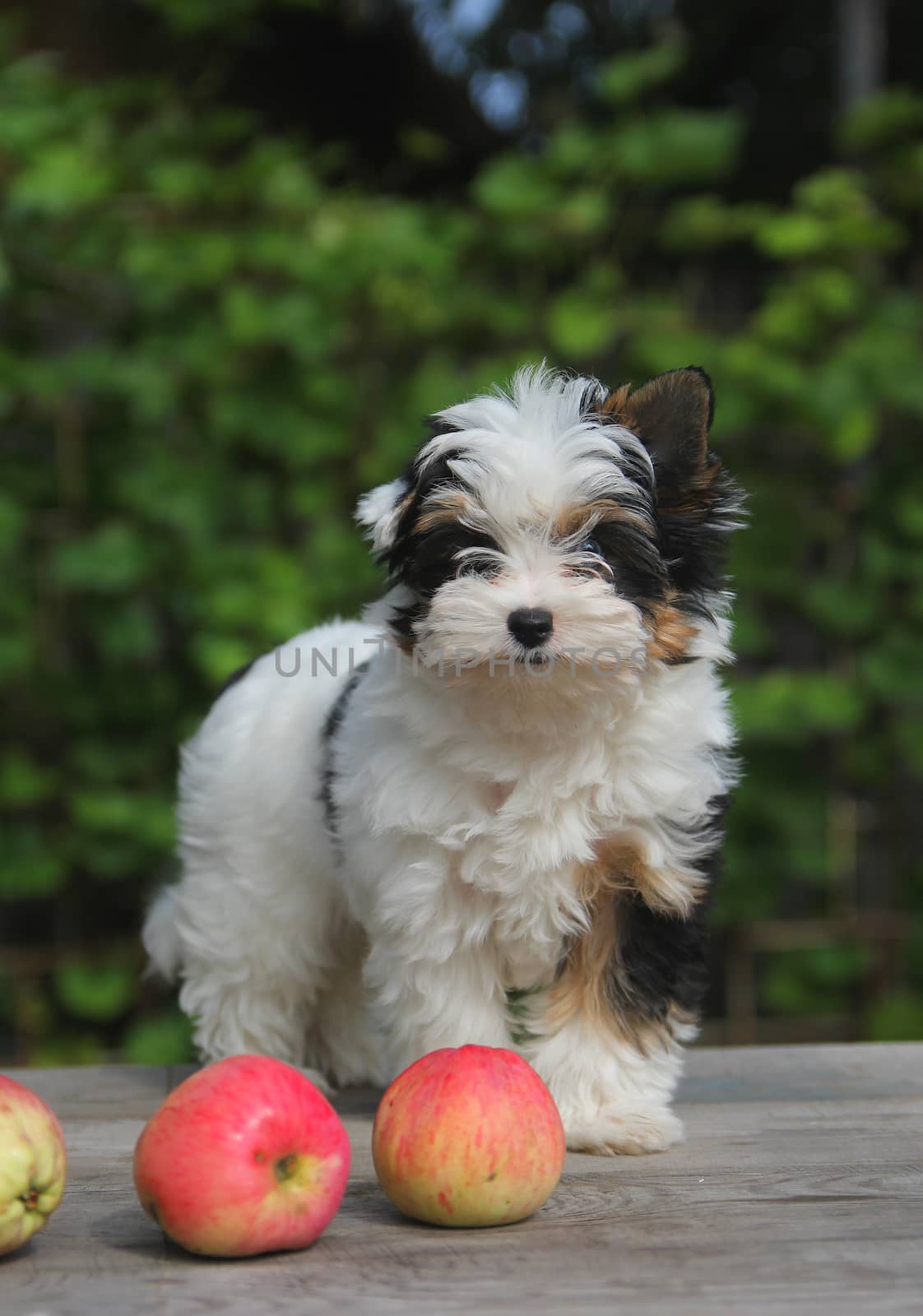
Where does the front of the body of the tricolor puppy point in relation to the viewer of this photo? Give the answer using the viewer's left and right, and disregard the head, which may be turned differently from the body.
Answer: facing the viewer and to the right of the viewer

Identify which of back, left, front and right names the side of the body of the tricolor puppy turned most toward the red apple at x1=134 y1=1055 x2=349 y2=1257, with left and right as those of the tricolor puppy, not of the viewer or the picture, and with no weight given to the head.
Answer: right

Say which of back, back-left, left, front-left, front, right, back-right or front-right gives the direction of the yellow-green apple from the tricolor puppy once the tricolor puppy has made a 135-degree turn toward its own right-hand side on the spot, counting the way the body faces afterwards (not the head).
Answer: front-left

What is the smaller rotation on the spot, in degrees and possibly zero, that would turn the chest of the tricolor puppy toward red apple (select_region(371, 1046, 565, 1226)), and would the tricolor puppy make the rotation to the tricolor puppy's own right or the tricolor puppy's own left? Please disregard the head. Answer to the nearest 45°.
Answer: approximately 45° to the tricolor puppy's own right
